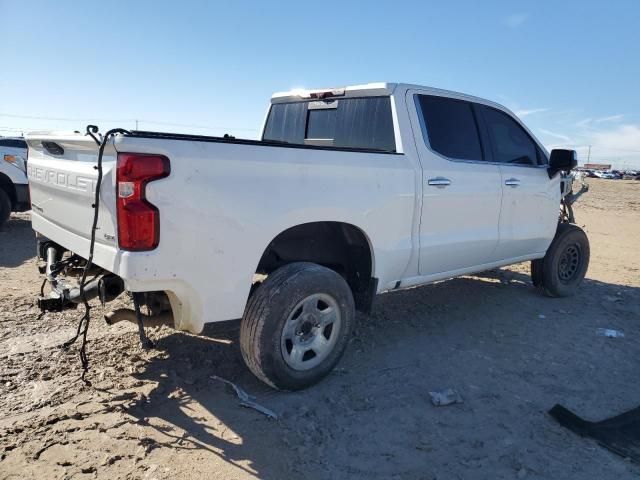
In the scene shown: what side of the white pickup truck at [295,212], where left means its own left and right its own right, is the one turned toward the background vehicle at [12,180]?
left

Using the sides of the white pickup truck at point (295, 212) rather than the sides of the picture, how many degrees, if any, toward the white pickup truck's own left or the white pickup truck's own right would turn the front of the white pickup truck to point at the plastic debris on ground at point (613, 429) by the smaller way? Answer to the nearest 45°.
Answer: approximately 45° to the white pickup truck's own right

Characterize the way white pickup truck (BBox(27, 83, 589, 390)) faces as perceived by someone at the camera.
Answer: facing away from the viewer and to the right of the viewer
